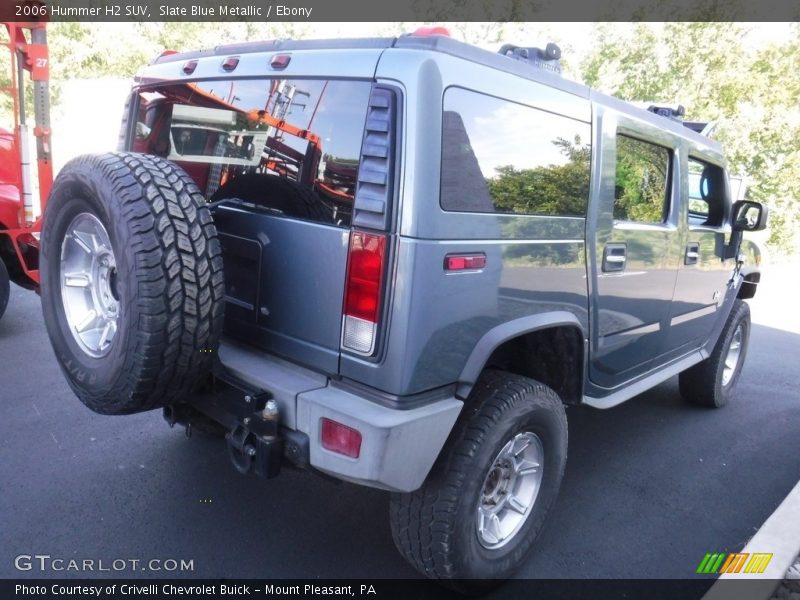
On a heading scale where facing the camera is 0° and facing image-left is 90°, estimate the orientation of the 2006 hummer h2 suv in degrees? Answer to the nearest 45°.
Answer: approximately 225°
